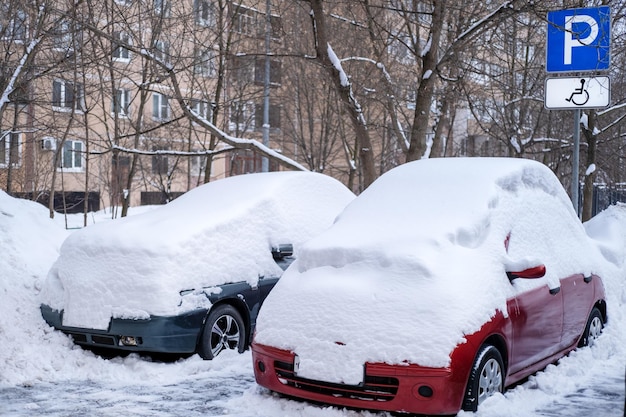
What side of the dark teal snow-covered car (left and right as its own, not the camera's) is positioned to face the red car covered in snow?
left

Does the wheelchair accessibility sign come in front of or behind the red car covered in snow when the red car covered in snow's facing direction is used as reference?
behind

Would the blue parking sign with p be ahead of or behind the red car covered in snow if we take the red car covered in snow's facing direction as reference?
behind

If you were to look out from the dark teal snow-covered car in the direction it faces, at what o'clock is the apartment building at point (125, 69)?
The apartment building is roughly at 4 o'clock from the dark teal snow-covered car.

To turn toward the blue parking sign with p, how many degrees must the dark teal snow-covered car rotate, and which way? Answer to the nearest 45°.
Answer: approximately 135° to its left

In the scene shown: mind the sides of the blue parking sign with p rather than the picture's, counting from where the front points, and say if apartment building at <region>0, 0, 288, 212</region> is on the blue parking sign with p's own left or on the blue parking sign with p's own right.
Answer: on the blue parking sign with p's own right

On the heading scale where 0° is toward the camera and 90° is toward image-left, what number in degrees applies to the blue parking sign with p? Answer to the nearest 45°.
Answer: approximately 0°

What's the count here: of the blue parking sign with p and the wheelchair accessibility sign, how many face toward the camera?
2

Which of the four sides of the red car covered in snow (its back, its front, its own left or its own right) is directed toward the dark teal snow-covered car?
right

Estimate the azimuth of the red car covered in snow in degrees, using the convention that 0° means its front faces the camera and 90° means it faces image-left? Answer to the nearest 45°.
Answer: approximately 45°
